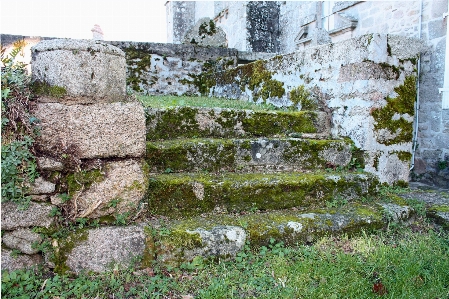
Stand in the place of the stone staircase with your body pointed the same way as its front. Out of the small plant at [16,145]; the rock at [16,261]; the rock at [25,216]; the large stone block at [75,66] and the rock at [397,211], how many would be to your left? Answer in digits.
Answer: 1

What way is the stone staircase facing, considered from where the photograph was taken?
facing the viewer

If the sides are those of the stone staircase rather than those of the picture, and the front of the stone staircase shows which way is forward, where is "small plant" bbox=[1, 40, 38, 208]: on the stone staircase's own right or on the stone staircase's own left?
on the stone staircase's own right

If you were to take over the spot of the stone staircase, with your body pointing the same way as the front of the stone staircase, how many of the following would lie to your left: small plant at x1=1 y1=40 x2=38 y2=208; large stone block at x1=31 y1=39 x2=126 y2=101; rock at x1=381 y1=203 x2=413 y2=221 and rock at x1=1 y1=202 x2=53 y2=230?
1

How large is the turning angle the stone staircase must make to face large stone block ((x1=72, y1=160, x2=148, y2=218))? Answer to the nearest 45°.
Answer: approximately 45° to its right

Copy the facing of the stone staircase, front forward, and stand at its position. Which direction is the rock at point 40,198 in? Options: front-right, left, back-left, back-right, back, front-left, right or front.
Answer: front-right

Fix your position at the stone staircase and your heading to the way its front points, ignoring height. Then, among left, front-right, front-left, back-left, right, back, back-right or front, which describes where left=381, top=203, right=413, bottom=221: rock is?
left
